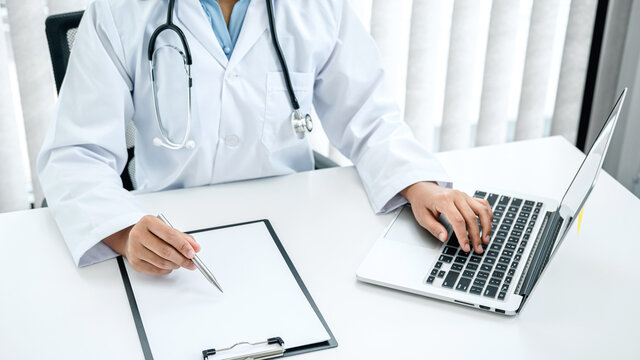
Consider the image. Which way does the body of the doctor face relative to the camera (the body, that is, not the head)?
toward the camera

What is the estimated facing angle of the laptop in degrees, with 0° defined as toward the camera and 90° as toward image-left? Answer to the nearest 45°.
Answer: approximately 90°

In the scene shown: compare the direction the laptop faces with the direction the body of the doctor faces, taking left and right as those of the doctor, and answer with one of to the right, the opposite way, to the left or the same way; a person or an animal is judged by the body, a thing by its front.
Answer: to the right

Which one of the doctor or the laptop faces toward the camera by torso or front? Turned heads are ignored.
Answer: the doctor

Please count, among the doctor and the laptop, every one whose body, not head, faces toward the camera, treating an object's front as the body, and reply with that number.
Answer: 1

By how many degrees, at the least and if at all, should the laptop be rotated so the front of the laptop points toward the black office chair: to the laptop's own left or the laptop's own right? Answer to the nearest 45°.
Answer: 0° — it already faces it

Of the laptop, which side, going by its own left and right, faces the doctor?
front
